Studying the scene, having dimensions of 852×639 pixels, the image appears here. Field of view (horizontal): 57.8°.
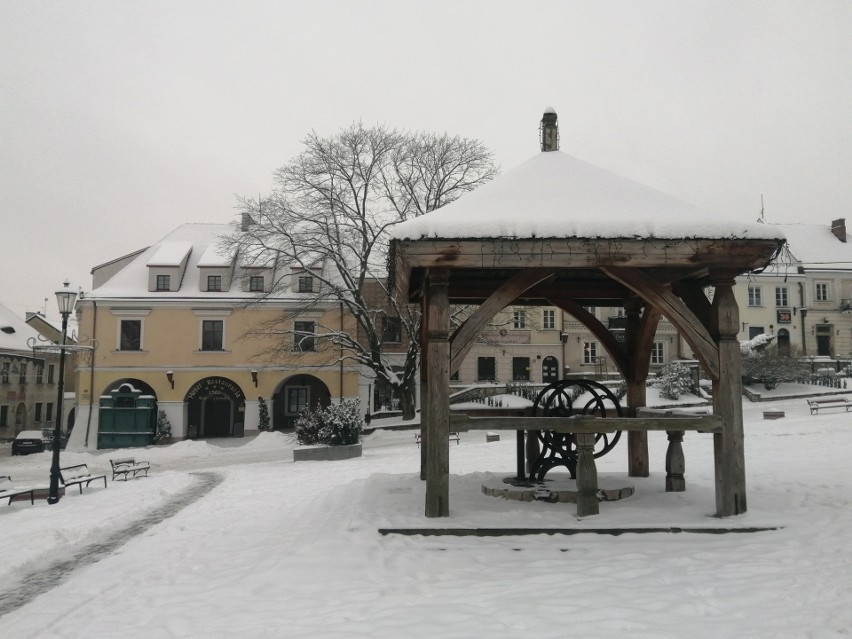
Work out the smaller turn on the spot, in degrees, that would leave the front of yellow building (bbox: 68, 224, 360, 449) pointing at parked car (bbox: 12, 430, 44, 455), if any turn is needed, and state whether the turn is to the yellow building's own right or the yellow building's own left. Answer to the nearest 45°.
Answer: approximately 90° to the yellow building's own right

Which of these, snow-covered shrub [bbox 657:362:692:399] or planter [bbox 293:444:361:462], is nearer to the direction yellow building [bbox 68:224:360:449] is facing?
the planter

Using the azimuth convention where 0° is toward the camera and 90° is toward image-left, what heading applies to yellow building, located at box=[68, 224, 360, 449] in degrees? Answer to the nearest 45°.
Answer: approximately 0°

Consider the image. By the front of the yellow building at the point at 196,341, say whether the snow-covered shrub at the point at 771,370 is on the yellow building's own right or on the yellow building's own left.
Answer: on the yellow building's own left

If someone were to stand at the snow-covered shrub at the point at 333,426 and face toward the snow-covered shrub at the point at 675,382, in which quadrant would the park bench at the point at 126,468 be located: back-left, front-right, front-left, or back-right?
back-left

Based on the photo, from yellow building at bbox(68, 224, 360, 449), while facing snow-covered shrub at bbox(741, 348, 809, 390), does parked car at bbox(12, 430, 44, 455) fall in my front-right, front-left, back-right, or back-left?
back-right

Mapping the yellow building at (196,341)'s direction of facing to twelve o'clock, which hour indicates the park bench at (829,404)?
The park bench is roughly at 10 o'clock from the yellow building.

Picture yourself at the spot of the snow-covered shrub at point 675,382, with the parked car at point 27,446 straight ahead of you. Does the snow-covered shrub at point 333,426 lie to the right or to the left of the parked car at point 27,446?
left

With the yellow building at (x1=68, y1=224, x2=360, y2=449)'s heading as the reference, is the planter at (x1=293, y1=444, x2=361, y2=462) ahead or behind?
ahead
